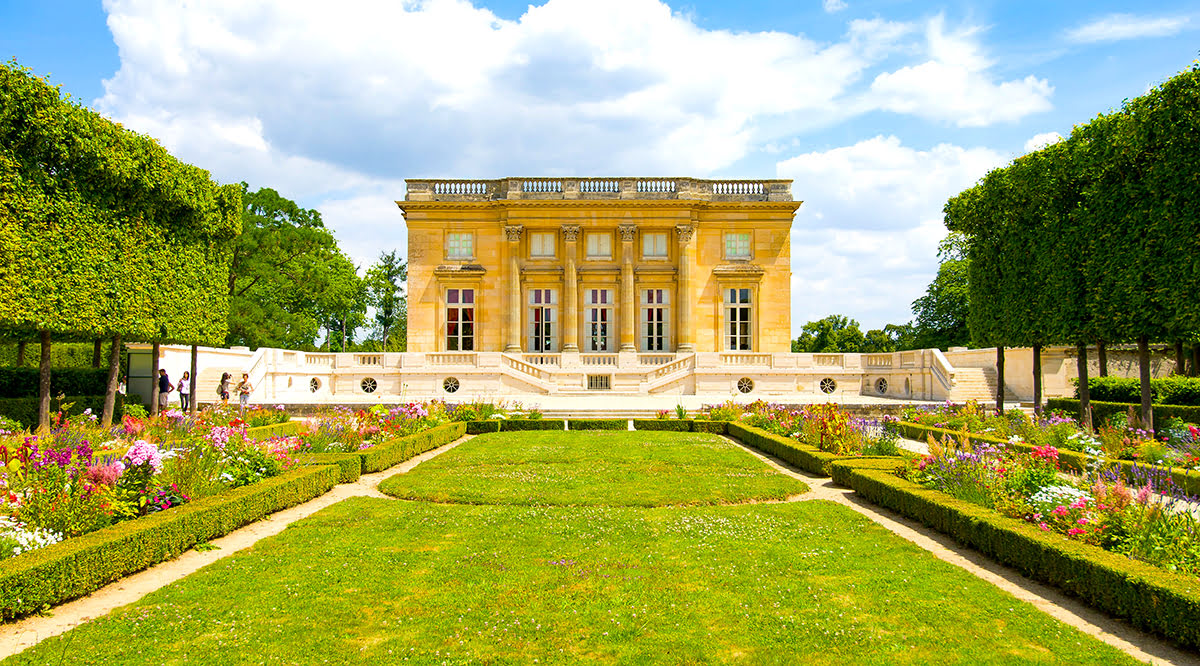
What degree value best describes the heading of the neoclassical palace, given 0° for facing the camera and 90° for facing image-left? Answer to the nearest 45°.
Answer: approximately 0°

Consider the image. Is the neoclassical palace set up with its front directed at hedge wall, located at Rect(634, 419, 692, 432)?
yes

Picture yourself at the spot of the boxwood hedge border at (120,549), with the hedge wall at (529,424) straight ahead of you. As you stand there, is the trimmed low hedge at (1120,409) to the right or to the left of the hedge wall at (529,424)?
right

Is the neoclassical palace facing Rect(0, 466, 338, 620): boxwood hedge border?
yes

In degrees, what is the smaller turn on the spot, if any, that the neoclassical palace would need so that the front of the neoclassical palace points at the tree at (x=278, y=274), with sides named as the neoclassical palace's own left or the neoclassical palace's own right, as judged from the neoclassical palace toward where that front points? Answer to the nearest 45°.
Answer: approximately 90° to the neoclassical palace's own right

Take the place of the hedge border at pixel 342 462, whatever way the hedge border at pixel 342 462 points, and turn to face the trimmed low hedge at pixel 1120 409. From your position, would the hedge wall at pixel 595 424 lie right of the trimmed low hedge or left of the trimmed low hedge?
left

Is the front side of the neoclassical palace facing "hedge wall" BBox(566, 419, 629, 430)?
yes

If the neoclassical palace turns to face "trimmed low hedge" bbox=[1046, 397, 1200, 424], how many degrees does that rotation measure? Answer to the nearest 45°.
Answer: approximately 45° to its left

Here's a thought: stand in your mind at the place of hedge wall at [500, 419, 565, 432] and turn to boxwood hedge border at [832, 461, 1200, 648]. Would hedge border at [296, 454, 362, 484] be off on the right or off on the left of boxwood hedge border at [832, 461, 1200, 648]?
right

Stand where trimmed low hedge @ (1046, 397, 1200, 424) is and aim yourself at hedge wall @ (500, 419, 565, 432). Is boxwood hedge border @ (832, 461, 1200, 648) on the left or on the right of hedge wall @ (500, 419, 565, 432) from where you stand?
left
